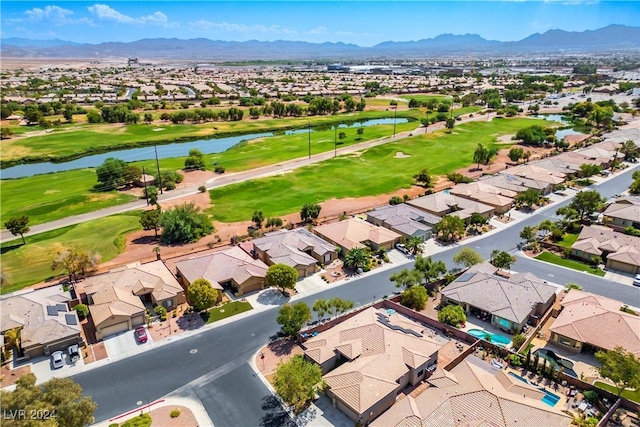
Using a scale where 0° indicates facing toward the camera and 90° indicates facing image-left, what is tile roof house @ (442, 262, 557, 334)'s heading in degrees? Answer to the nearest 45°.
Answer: approximately 225°

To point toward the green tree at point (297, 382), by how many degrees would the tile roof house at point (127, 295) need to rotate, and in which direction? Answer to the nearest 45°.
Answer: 0° — it already faces it

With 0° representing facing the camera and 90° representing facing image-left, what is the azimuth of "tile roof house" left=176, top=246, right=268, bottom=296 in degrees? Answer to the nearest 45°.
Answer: approximately 315°

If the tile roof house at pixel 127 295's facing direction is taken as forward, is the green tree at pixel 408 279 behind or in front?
in front

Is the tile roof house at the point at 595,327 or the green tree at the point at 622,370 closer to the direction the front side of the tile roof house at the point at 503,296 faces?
the tile roof house

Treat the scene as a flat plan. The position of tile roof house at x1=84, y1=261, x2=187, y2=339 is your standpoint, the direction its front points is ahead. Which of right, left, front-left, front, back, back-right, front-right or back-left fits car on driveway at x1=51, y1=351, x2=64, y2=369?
right

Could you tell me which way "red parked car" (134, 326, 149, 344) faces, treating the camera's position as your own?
facing away from the viewer and to the left of the viewer

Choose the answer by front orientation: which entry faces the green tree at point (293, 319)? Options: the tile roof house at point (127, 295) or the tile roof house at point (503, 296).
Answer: the tile roof house at point (127, 295)
